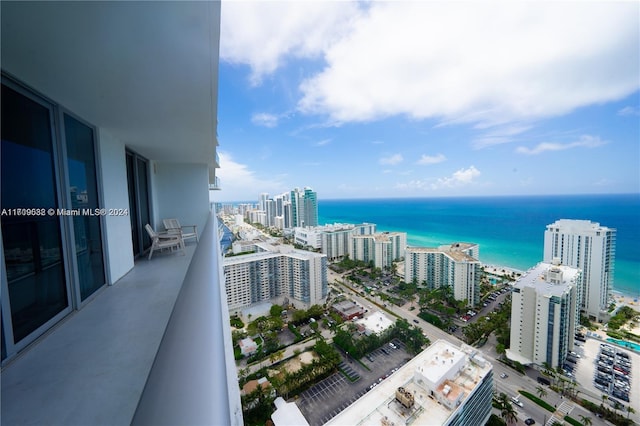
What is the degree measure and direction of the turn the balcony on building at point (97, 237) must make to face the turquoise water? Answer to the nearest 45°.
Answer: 0° — it already faces it

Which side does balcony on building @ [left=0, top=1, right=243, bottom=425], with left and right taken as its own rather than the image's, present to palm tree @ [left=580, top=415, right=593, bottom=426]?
front

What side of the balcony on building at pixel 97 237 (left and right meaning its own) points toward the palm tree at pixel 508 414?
front

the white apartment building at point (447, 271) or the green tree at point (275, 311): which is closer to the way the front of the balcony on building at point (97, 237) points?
the white apartment building

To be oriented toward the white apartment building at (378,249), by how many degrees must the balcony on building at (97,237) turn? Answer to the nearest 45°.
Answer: approximately 45° to its left

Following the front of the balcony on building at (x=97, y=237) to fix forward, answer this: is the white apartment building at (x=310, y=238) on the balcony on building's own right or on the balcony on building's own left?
on the balcony on building's own left

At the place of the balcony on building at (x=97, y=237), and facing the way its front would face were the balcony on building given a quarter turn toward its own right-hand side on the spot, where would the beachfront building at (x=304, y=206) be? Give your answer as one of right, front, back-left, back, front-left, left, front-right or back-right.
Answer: back-left

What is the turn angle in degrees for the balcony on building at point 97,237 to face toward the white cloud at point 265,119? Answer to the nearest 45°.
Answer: approximately 45° to its left

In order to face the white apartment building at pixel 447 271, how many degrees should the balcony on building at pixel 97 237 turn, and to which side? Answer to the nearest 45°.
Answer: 0° — it already faces it

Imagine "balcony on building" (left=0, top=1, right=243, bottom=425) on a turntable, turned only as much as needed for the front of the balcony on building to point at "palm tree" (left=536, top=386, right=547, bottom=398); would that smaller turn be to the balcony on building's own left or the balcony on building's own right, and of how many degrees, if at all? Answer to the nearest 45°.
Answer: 0° — it already faces it

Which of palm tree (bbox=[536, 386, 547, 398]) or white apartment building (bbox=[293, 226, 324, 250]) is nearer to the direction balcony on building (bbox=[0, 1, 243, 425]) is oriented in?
the palm tree

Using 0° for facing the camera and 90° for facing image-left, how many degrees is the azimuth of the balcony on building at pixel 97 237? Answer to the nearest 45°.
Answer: approximately 270°
